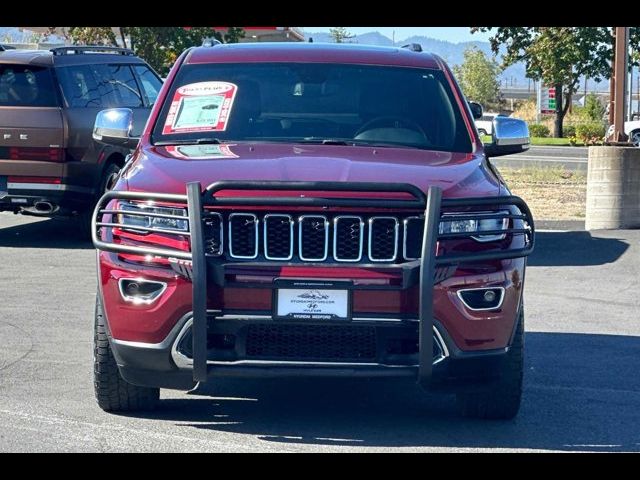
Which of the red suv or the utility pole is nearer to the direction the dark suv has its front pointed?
the utility pole

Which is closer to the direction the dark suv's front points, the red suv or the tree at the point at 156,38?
the tree

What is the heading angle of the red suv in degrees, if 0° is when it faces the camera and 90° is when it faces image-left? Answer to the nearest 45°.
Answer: approximately 0°

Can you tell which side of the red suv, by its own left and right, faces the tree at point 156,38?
back

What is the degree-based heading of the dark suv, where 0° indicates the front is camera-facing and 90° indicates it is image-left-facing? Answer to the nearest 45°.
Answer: approximately 225°

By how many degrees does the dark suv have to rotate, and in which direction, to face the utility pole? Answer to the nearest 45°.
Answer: approximately 45° to its right

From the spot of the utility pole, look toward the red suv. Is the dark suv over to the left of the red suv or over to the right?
right

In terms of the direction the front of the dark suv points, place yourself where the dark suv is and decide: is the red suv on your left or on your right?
on your right

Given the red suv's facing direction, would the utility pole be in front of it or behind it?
behind

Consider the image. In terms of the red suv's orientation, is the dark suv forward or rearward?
rearward

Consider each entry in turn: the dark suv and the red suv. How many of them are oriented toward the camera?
1
